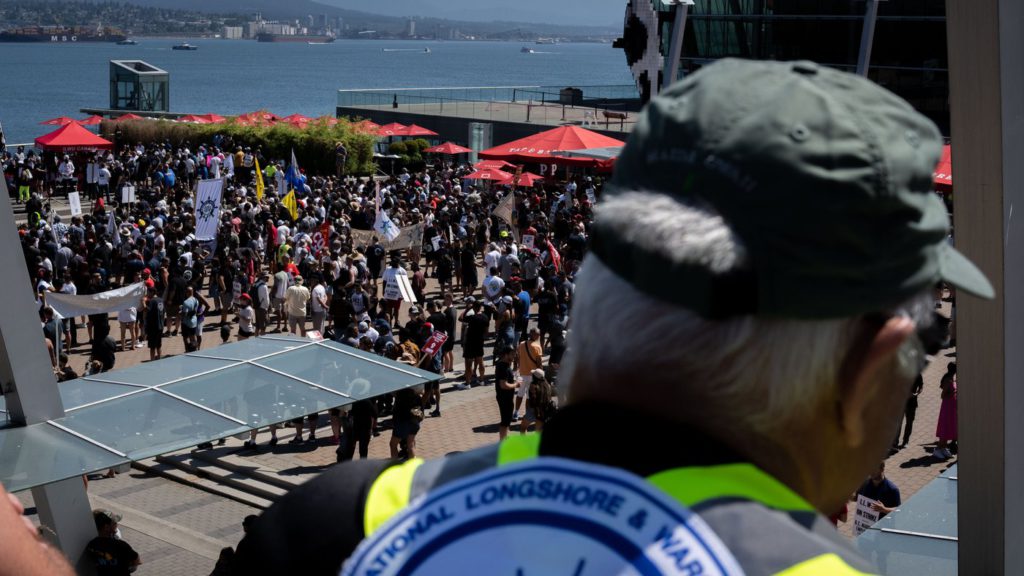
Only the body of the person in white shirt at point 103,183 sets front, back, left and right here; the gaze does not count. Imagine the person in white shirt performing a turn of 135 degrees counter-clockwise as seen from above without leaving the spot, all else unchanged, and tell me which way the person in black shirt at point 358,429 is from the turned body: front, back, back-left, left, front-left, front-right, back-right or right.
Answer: back-right

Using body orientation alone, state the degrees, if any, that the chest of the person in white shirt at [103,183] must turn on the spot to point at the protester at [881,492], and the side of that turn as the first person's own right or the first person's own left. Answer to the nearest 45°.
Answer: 0° — they already face them

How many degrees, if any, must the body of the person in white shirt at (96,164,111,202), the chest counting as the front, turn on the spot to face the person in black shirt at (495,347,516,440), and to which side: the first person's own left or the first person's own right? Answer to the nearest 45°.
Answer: approximately 180°

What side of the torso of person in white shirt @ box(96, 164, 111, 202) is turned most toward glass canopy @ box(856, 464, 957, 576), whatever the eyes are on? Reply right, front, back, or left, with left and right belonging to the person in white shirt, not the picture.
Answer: back

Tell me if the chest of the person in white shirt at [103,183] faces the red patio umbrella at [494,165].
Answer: no

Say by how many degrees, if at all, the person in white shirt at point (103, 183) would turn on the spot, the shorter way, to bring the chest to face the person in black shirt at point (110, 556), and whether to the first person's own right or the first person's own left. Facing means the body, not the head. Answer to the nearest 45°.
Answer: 0° — they already face them

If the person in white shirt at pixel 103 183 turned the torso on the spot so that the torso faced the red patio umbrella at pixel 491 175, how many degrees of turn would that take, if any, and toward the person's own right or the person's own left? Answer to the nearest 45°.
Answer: approximately 90° to the person's own left
